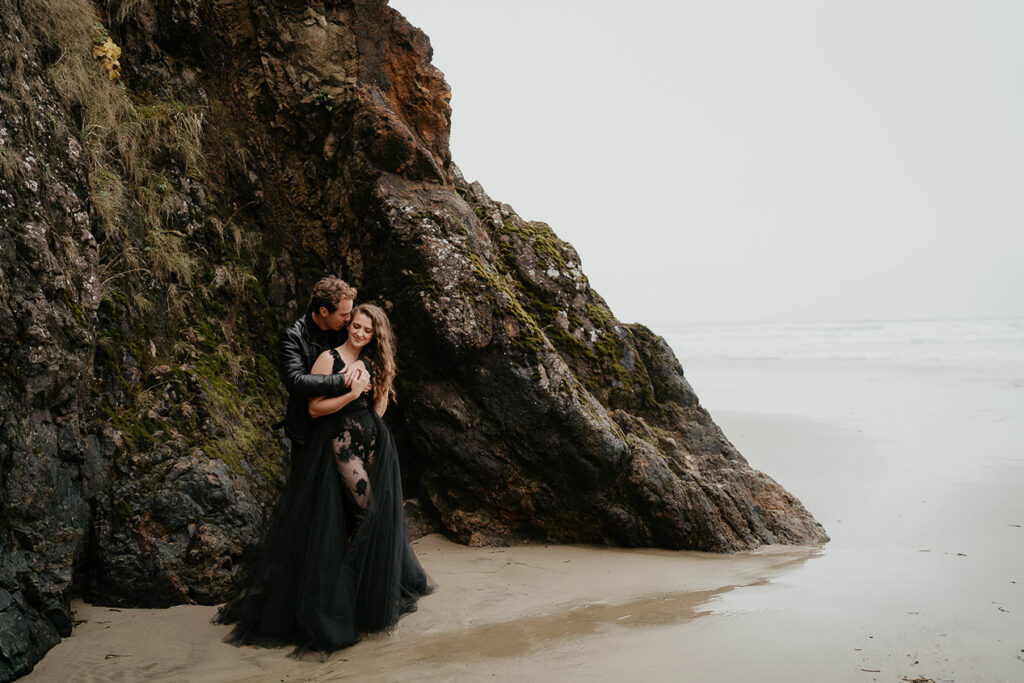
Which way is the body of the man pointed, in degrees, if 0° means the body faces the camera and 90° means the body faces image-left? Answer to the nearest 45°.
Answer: approximately 315°
